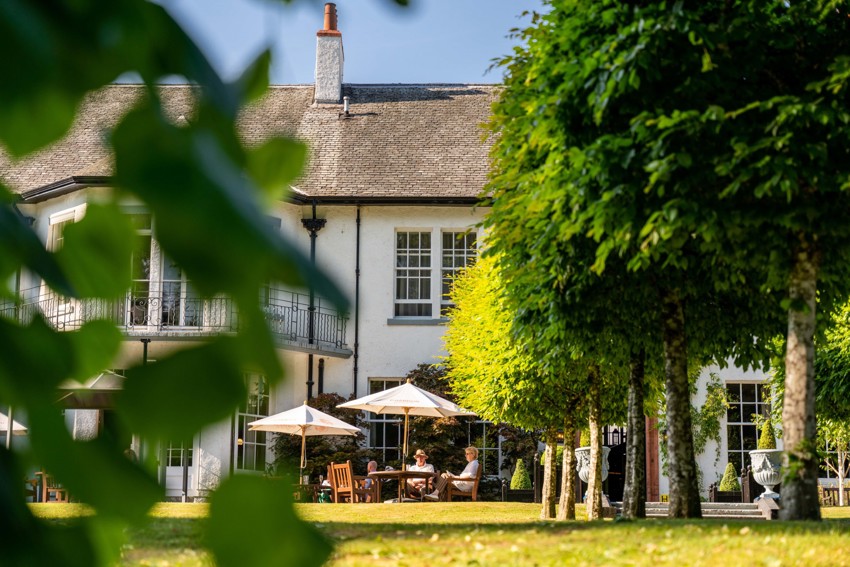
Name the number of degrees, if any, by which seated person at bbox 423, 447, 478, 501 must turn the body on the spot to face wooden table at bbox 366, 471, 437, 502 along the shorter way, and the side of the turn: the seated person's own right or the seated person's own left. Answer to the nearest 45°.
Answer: approximately 45° to the seated person's own left

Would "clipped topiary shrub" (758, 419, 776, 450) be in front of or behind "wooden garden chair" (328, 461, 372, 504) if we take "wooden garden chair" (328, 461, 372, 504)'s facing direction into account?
in front

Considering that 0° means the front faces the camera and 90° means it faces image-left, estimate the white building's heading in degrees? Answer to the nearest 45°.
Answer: approximately 0°

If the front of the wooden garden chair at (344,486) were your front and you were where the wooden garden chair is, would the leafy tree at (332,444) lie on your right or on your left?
on your left

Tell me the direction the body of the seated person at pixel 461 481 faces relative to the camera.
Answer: to the viewer's left

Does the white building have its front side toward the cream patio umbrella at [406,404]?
yes

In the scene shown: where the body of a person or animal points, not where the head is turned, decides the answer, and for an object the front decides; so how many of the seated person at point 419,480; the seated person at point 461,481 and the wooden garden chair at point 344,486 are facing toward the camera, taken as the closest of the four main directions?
1

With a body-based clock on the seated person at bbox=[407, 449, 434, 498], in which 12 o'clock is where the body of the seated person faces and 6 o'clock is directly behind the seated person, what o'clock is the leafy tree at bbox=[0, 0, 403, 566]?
The leafy tree is roughly at 12 o'clock from the seated person.

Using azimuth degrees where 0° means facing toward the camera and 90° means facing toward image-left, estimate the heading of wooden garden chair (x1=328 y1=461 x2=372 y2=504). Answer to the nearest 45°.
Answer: approximately 225°

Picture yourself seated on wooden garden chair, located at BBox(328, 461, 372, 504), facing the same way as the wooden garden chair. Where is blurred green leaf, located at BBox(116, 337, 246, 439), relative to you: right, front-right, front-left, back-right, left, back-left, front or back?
back-right
